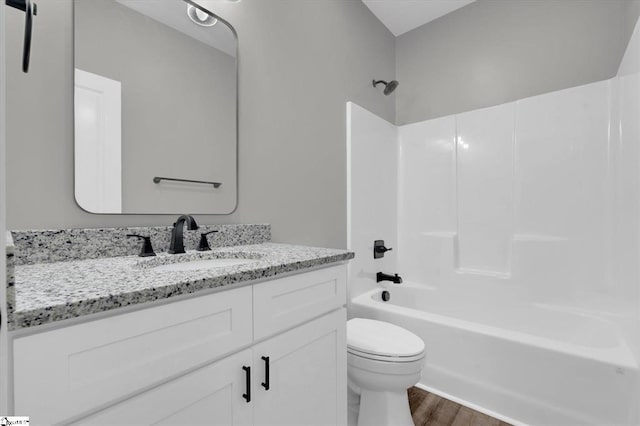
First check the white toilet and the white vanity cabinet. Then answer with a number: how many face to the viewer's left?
0

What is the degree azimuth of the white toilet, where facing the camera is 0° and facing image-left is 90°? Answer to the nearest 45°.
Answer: approximately 315°

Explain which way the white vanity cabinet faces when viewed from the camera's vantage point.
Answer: facing the viewer and to the right of the viewer

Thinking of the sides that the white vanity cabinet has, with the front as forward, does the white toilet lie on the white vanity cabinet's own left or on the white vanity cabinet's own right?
on the white vanity cabinet's own left

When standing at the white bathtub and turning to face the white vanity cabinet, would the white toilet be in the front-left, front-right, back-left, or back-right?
front-right
